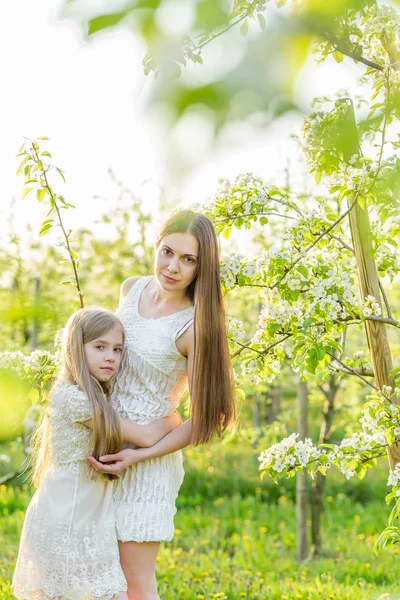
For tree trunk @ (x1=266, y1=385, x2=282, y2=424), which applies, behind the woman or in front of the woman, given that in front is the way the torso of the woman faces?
behind

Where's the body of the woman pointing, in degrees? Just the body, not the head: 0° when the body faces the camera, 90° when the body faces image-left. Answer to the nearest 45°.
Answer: approximately 45°
